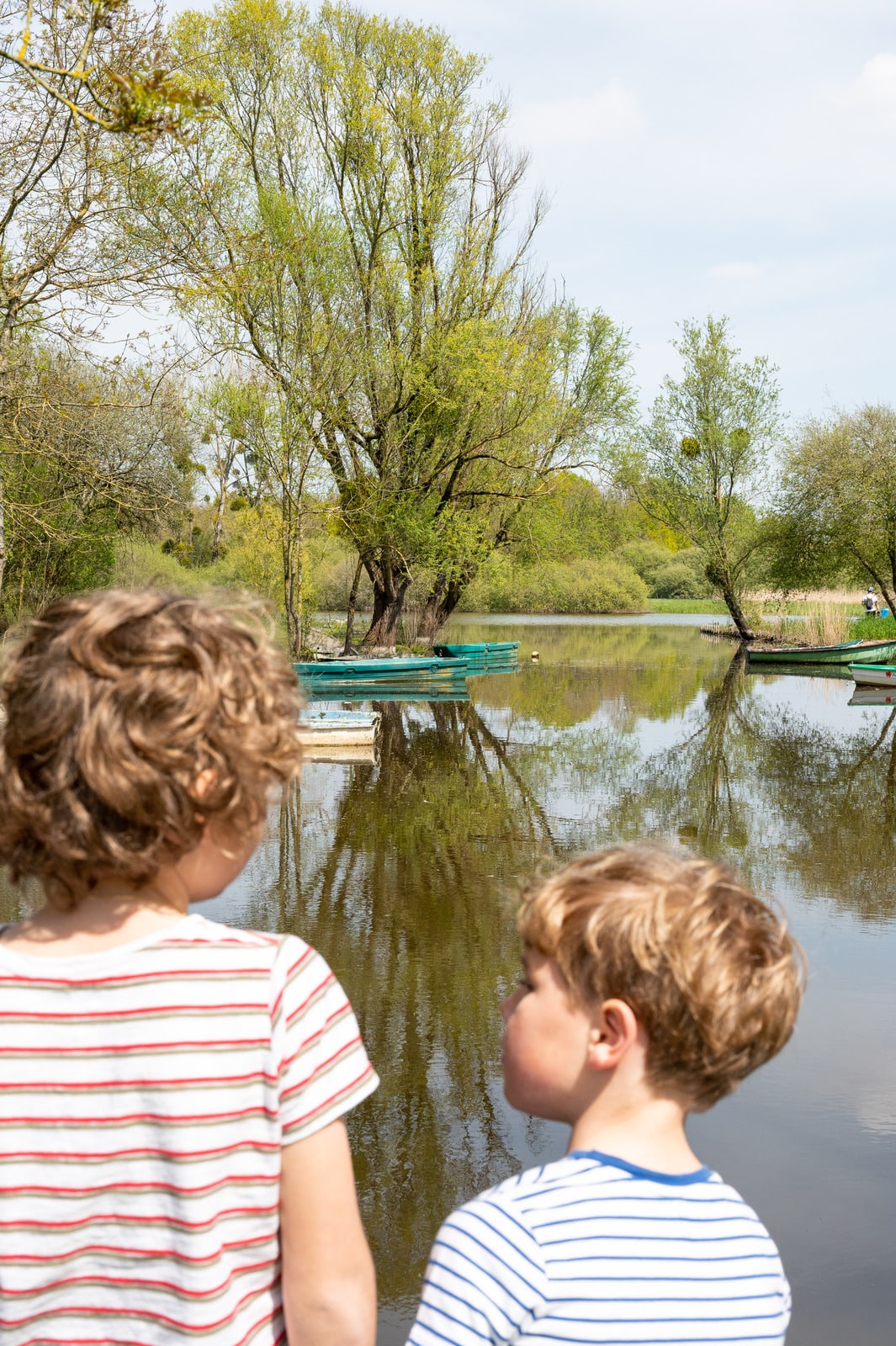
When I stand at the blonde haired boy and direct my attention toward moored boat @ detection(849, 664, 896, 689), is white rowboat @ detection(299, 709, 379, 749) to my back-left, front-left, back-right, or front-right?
front-left

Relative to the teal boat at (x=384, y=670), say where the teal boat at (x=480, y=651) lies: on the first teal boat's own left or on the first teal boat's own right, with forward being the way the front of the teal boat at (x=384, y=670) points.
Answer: on the first teal boat's own right

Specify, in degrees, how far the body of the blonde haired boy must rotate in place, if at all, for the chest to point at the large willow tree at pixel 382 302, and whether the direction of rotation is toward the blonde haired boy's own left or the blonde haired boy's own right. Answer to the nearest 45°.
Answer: approximately 45° to the blonde haired boy's own right

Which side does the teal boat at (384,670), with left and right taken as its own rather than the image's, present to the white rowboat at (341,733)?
left

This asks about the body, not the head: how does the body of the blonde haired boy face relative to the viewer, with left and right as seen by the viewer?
facing away from the viewer and to the left of the viewer

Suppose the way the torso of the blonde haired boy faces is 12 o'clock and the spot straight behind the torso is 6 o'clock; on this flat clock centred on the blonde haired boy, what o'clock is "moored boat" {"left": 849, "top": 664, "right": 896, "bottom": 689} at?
The moored boat is roughly at 2 o'clock from the blonde haired boy.

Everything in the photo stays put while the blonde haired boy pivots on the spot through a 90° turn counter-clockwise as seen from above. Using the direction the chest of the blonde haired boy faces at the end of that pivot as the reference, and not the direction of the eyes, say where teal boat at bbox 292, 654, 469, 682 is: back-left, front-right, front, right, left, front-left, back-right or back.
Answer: back-right

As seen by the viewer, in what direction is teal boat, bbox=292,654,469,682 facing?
to the viewer's left

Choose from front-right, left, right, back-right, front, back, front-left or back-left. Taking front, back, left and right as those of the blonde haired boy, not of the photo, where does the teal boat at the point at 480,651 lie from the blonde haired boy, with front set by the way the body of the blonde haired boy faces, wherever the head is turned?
front-right

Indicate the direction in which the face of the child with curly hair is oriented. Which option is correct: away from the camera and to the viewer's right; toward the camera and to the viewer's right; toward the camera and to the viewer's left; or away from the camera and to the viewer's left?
away from the camera and to the viewer's right

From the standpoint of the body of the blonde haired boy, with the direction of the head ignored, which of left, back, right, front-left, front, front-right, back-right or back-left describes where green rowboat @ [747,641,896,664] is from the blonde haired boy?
front-right
